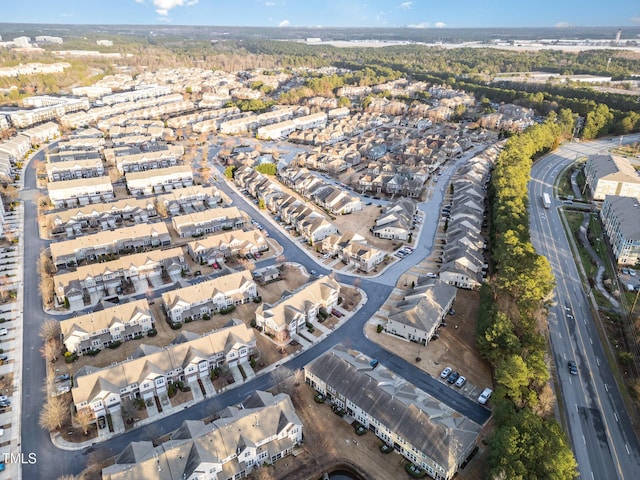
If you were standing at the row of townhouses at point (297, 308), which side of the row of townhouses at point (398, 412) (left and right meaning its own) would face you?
left

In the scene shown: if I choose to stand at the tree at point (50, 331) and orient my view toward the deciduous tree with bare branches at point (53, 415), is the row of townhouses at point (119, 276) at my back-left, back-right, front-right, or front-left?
back-left

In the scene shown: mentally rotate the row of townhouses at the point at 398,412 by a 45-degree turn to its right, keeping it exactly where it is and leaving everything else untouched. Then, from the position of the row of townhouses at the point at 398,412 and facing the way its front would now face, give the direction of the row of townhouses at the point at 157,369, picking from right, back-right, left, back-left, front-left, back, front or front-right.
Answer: back

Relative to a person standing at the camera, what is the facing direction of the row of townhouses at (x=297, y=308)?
facing the viewer and to the right of the viewer

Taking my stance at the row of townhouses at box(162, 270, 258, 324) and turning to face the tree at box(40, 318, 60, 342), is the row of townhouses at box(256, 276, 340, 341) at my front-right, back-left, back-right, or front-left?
back-left

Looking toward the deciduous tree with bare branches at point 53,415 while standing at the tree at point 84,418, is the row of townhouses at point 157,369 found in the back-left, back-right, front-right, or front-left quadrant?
back-right

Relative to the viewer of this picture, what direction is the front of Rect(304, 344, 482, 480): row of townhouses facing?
facing away from the viewer and to the right of the viewer

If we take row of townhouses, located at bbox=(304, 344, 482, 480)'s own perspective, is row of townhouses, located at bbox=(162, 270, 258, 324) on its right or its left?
on its left

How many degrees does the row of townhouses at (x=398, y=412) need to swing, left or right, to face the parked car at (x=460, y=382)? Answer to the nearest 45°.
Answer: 0° — it already faces it

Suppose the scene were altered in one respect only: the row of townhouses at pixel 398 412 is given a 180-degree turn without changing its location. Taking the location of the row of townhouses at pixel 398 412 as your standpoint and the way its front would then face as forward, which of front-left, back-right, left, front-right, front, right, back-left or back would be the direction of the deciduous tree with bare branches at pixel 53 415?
front-right

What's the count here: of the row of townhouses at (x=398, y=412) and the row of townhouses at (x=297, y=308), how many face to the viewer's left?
0

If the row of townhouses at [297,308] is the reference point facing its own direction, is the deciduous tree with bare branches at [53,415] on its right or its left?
on its right
